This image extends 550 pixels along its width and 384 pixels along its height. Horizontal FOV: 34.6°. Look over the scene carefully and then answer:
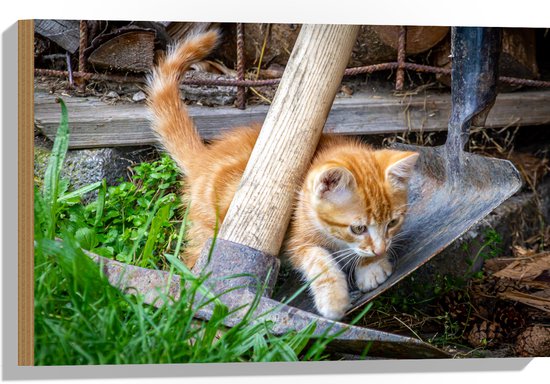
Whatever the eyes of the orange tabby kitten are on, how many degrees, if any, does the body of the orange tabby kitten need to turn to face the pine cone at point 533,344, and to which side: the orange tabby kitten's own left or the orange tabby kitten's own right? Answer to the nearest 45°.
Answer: approximately 45° to the orange tabby kitten's own left

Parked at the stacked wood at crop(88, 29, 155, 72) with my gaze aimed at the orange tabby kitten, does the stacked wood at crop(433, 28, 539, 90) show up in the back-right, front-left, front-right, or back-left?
front-left

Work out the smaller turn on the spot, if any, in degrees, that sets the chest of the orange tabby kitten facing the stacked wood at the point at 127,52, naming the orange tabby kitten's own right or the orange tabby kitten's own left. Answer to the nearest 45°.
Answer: approximately 135° to the orange tabby kitten's own right

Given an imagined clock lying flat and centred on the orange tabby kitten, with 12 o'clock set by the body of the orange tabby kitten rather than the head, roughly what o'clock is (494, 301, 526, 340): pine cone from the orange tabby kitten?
The pine cone is roughly at 10 o'clock from the orange tabby kitten.

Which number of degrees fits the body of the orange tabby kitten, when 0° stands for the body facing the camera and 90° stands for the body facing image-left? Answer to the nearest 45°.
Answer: approximately 315°

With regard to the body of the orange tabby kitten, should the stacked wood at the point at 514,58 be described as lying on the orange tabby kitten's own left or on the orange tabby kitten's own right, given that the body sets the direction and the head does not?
on the orange tabby kitten's own left

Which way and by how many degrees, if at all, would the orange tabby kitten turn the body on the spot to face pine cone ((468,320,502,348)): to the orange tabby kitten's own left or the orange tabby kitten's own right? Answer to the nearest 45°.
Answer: approximately 45° to the orange tabby kitten's own left
